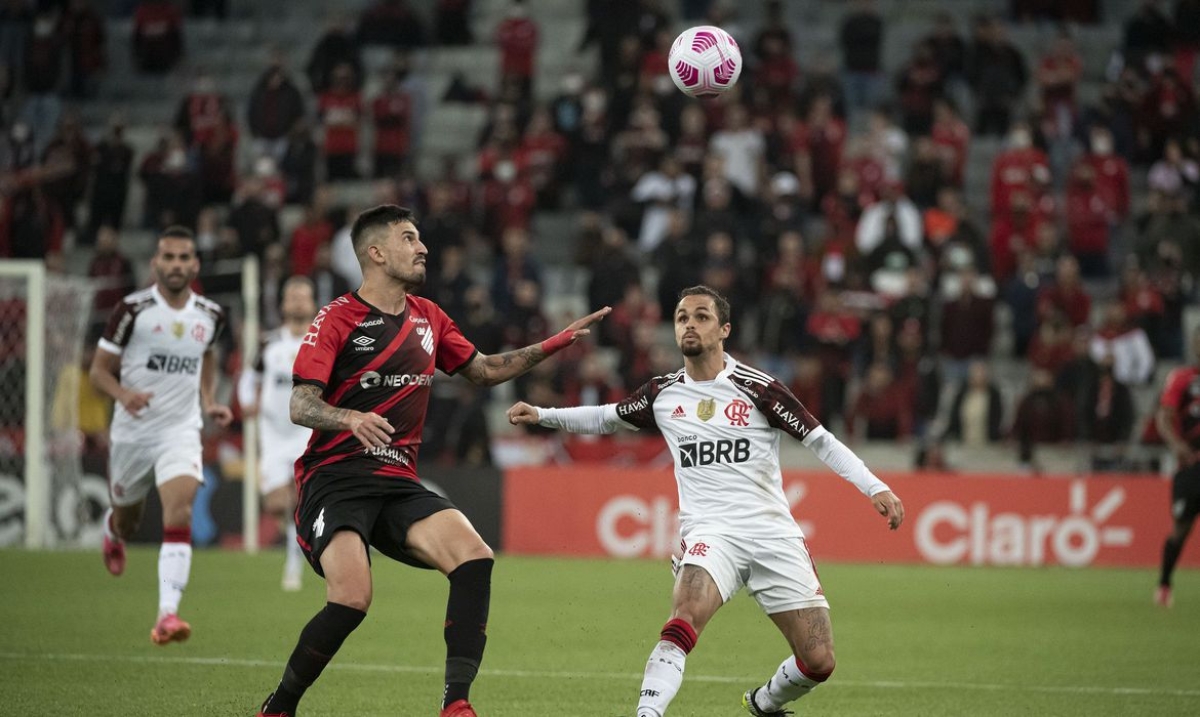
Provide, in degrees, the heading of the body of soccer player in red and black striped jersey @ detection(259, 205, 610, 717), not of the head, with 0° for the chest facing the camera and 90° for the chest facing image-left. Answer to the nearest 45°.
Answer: approximately 315°

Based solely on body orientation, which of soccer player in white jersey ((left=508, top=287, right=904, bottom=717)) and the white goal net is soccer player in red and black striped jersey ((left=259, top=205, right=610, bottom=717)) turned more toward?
the soccer player in white jersey

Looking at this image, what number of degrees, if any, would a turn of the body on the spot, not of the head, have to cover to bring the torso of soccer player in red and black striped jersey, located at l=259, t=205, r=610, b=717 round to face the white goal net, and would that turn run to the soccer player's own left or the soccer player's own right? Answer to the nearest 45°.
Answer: approximately 135° to the soccer player's own left

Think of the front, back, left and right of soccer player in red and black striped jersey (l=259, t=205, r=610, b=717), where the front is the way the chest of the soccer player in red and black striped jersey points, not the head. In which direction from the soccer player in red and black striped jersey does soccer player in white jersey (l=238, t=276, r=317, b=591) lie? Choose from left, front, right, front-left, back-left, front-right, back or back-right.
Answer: back-left

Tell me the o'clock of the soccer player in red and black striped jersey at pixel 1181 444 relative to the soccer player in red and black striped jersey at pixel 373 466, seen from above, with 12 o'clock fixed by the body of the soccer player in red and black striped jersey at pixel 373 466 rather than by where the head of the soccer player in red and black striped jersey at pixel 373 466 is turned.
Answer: the soccer player in red and black striped jersey at pixel 1181 444 is roughly at 9 o'clock from the soccer player in red and black striped jersey at pixel 373 466.

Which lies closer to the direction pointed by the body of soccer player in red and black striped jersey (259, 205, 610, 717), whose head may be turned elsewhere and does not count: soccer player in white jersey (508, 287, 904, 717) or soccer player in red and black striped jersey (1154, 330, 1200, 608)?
the soccer player in white jersey

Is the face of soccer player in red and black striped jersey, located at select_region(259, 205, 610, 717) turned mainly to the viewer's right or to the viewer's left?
to the viewer's right
